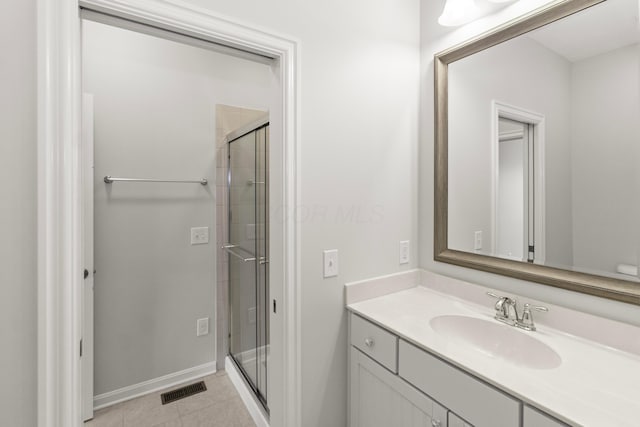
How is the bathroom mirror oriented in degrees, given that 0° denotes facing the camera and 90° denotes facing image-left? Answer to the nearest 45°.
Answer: approximately 45°

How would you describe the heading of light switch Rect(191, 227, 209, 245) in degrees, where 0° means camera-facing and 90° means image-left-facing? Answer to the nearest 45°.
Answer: approximately 0°

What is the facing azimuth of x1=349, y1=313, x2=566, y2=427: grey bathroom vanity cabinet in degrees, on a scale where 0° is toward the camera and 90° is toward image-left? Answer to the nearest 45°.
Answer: approximately 45°

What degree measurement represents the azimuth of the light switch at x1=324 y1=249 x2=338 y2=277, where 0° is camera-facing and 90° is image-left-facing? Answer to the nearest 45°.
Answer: approximately 315°
